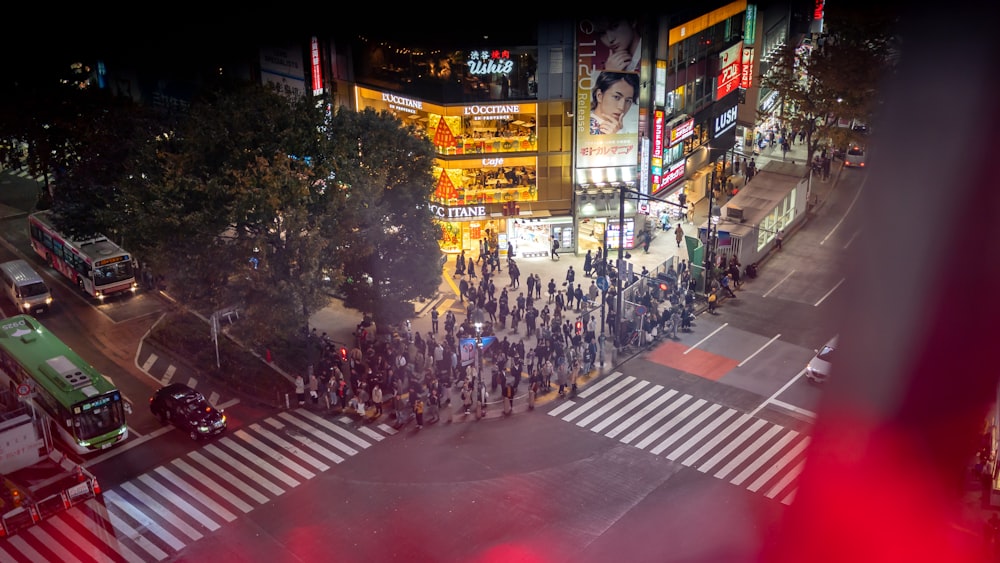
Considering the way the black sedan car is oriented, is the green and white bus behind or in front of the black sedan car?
behind

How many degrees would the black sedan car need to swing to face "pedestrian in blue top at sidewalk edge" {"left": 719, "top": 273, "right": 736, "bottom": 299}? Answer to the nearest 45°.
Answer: approximately 45° to its left

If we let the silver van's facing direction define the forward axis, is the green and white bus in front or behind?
in front

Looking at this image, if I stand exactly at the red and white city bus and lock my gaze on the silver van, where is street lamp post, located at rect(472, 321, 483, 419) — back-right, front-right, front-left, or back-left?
back-left

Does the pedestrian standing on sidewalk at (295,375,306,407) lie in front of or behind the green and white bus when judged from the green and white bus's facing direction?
in front

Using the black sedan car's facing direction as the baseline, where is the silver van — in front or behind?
behind

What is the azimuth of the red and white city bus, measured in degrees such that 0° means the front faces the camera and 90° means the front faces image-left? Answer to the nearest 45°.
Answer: approximately 315°

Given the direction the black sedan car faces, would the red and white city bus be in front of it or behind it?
behind

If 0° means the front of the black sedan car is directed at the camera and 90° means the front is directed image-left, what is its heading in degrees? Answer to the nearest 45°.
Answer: approximately 315°
